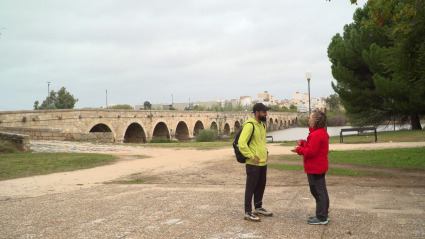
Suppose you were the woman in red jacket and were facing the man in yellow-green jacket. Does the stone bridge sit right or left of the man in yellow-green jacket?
right

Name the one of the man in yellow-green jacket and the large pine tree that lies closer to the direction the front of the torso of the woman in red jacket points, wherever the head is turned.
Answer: the man in yellow-green jacket

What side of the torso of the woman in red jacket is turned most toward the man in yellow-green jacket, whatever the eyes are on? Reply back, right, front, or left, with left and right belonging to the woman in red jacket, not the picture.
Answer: front

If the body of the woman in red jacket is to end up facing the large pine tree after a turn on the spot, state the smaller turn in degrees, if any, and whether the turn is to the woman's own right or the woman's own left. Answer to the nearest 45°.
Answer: approximately 90° to the woman's own right

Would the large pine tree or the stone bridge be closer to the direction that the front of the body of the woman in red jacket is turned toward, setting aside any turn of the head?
the stone bridge

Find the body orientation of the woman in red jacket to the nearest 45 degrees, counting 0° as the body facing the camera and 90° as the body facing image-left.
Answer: approximately 90°

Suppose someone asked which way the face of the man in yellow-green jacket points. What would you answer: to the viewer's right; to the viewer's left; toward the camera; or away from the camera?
to the viewer's right

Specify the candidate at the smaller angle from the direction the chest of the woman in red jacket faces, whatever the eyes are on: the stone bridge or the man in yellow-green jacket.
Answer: the man in yellow-green jacket
